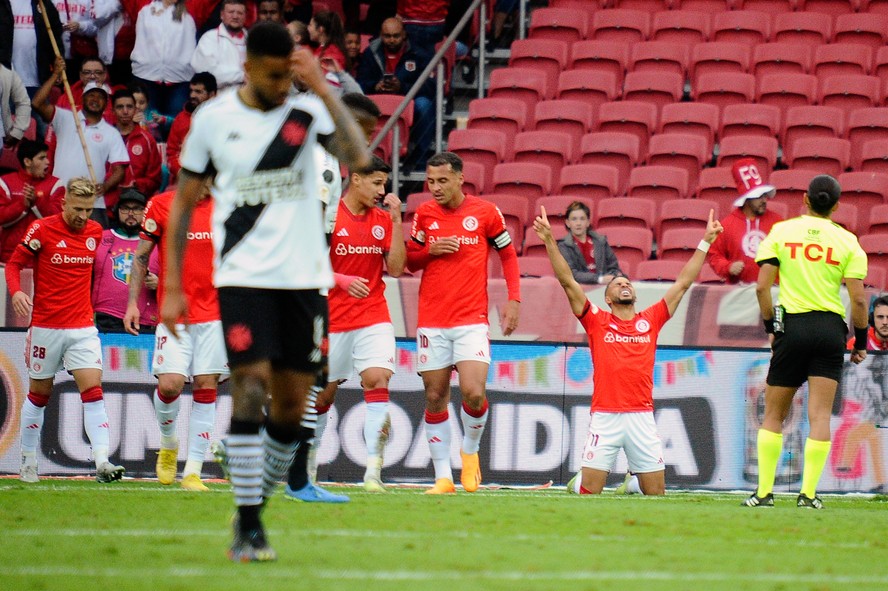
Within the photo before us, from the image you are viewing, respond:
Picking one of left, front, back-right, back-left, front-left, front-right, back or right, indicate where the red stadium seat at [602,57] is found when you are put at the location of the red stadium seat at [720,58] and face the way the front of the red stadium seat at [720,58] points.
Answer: right

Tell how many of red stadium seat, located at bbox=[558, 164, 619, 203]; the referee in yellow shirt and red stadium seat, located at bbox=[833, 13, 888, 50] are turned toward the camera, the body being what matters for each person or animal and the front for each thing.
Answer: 2

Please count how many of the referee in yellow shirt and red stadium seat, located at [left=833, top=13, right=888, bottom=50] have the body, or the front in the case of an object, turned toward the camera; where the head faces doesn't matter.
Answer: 1

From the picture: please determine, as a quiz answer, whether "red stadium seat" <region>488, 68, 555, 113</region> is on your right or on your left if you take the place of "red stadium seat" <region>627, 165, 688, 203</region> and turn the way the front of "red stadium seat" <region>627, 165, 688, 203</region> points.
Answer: on your right

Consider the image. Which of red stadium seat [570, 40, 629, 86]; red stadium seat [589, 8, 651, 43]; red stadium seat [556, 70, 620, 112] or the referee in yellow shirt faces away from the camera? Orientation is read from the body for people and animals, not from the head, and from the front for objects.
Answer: the referee in yellow shirt

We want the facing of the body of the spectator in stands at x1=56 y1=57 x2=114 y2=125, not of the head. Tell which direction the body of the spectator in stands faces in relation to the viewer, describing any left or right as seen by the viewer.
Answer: facing the viewer

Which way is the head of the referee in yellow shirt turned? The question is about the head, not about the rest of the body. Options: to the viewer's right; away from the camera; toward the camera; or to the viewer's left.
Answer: away from the camera

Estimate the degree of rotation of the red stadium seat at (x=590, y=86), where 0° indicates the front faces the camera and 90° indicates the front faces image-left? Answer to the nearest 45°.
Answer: approximately 0°

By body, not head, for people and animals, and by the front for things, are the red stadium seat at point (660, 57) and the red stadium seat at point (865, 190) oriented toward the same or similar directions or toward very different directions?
same or similar directions

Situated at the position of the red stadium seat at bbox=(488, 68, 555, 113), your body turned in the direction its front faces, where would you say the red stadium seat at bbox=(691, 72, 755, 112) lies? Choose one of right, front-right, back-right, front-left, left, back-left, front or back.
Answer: left

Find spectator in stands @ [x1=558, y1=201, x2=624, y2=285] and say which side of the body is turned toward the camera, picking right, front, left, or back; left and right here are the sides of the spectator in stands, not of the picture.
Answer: front

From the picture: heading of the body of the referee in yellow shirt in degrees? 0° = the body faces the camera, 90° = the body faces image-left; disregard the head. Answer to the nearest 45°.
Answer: approximately 180°

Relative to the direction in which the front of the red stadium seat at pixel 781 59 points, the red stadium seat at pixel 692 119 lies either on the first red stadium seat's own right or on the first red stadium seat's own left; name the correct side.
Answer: on the first red stadium seat's own right

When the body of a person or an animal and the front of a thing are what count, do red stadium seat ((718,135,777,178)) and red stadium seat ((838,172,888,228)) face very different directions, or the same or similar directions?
same or similar directions

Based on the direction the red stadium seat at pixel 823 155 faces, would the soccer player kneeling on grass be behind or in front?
in front

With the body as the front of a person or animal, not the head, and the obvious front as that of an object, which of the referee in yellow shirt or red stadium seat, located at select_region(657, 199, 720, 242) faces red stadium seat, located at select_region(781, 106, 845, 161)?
the referee in yellow shirt
